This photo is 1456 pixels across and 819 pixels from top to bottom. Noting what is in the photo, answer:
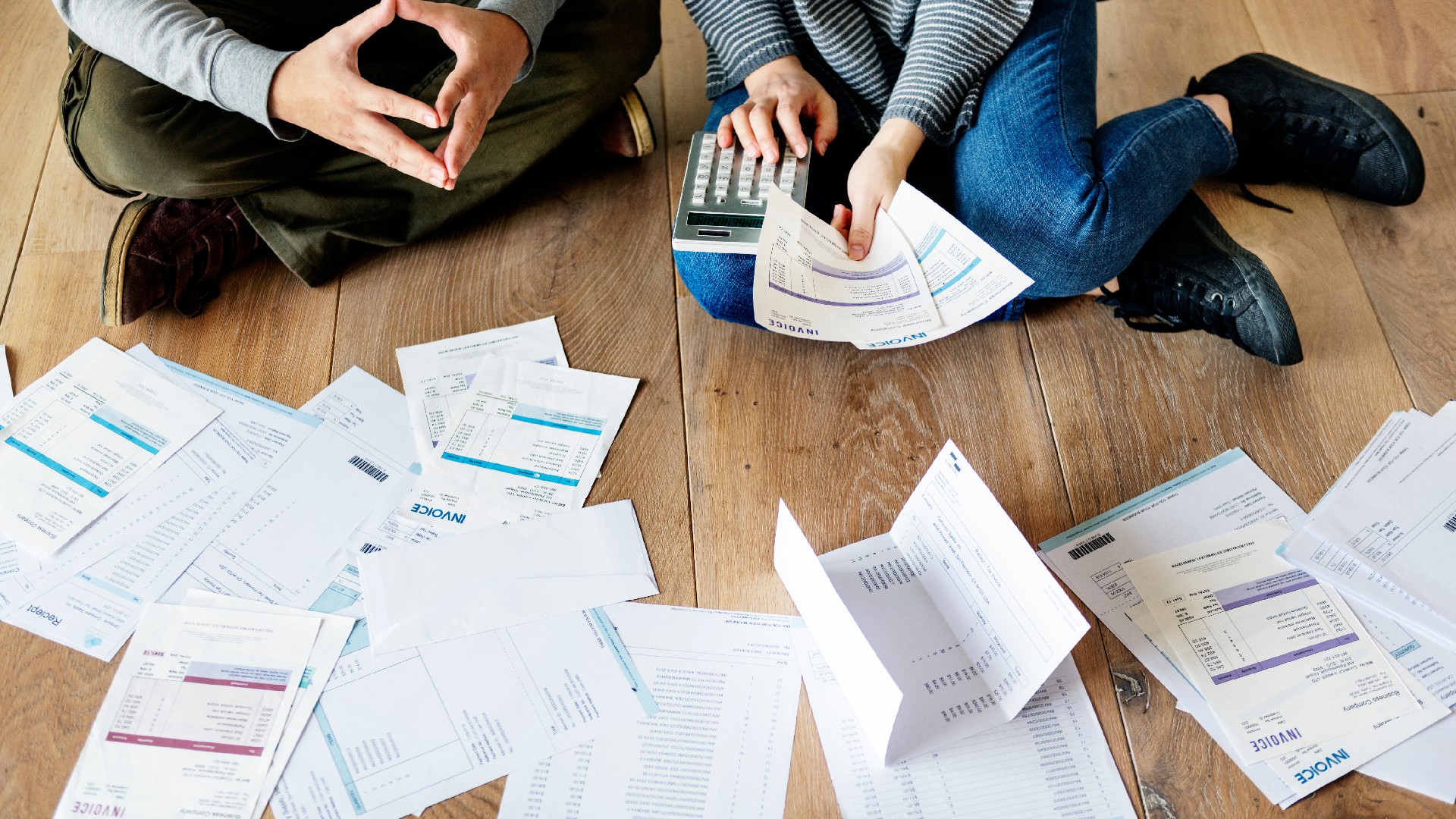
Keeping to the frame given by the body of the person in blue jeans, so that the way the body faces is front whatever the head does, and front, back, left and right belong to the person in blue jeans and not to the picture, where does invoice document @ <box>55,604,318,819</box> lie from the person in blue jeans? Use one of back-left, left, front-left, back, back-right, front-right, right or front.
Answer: front-right

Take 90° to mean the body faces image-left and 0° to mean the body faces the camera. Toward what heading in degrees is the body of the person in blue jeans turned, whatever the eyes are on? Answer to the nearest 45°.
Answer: approximately 0°

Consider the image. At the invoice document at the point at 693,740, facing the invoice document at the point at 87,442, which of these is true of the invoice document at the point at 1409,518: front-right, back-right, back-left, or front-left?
back-right

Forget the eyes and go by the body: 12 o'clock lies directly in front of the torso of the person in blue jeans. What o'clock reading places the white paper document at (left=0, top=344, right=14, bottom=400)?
The white paper document is roughly at 2 o'clock from the person in blue jeans.
